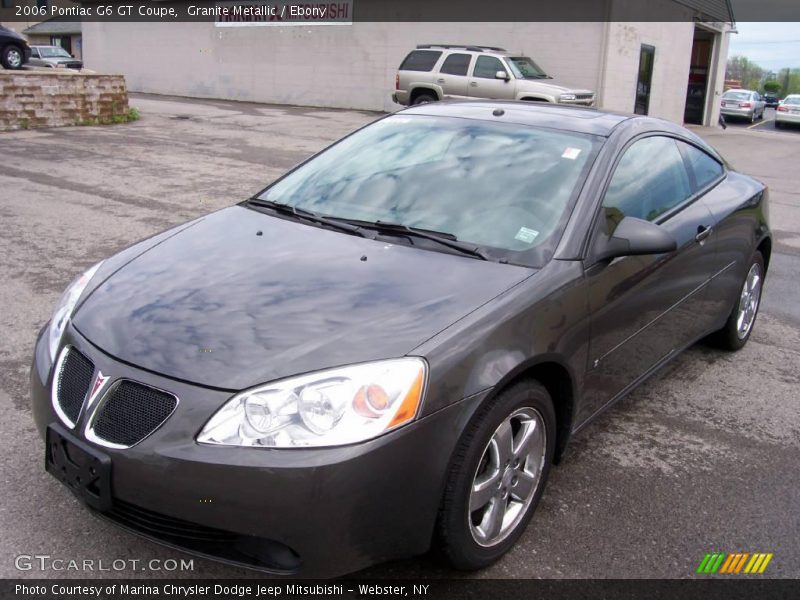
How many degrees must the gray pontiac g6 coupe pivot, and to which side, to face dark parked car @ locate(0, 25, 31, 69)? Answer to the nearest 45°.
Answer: approximately 90° to its right

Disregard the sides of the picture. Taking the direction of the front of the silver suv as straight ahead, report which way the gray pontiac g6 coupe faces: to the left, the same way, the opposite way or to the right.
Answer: to the right

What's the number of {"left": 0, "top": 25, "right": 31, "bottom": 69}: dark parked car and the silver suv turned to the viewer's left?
0

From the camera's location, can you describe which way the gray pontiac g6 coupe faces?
facing the viewer and to the left of the viewer

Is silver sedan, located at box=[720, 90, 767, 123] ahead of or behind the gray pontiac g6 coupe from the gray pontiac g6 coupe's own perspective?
behind

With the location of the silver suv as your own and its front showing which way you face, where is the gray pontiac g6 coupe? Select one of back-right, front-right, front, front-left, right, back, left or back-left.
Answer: front-right

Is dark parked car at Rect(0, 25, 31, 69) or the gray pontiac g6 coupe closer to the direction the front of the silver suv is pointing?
the gray pontiac g6 coupe

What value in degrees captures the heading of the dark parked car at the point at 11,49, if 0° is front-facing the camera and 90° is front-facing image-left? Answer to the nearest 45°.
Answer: approximately 315°
